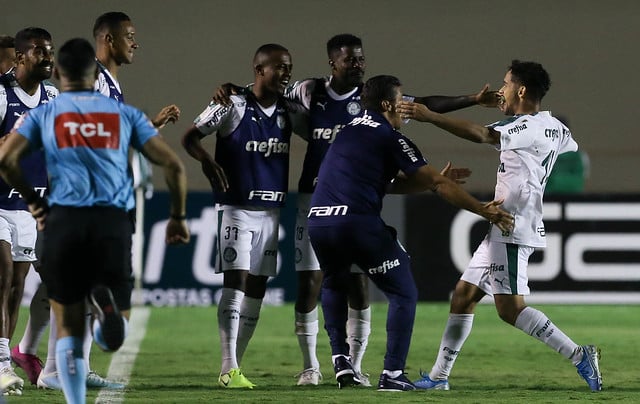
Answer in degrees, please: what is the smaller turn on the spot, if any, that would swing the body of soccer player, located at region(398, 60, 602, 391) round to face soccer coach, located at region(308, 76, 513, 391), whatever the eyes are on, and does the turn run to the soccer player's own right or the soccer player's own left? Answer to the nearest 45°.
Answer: approximately 45° to the soccer player's own left

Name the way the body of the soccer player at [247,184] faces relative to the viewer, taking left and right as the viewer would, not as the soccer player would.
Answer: facing the viewer and to the right of the viewer

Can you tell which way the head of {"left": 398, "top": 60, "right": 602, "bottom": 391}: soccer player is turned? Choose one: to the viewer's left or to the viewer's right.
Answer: to the viewer's left

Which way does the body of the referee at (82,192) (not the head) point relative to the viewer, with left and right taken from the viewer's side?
facing away from the viewer

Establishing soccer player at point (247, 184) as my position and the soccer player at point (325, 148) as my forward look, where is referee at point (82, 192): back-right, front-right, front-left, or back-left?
back-right

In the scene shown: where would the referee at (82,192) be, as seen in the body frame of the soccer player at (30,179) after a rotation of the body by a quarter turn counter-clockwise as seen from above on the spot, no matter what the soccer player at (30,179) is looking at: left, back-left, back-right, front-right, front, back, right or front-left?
back-right

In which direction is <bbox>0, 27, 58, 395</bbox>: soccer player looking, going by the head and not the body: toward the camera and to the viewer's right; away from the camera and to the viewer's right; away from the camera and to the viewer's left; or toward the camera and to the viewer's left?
toward the camera and to the viewer's right

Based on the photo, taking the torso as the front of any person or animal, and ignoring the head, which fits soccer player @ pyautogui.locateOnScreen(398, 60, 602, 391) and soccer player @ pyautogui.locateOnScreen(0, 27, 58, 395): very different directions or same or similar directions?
very different directions

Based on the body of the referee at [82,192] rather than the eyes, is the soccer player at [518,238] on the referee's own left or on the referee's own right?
on the referee's own right

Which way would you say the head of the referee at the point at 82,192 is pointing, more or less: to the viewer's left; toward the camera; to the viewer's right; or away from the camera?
away from the camera

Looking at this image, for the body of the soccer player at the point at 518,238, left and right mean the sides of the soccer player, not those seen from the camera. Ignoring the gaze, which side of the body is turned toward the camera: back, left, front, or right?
left

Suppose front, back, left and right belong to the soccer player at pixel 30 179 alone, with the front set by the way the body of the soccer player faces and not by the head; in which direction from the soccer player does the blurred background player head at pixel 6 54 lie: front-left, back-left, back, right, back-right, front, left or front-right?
back-left

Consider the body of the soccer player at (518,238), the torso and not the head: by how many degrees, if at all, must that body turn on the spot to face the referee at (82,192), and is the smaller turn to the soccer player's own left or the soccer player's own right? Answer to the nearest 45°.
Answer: approximately 45° to the soccer player's own left

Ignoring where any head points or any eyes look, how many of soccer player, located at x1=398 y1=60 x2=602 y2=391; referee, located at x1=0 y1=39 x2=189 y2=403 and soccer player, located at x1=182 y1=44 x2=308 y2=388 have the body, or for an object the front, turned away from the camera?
1

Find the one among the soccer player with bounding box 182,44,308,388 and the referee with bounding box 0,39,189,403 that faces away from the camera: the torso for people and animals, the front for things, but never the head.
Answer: the referee with bounding box 0,39,189,403

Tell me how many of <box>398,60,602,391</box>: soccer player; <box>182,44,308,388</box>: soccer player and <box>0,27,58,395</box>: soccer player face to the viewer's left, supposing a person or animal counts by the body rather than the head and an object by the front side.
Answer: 1
